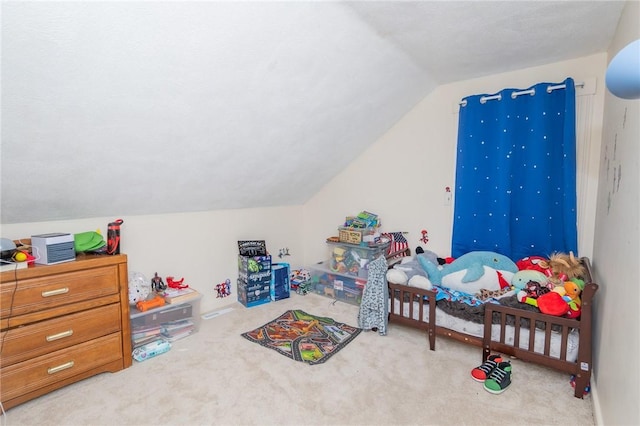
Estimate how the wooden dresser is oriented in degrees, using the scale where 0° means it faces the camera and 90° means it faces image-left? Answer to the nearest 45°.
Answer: approximately 315°

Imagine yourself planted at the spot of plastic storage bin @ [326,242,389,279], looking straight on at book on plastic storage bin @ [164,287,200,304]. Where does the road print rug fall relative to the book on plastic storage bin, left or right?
left

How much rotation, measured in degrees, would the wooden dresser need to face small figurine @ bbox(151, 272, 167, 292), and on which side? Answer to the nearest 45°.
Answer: approximately 90° to its left
